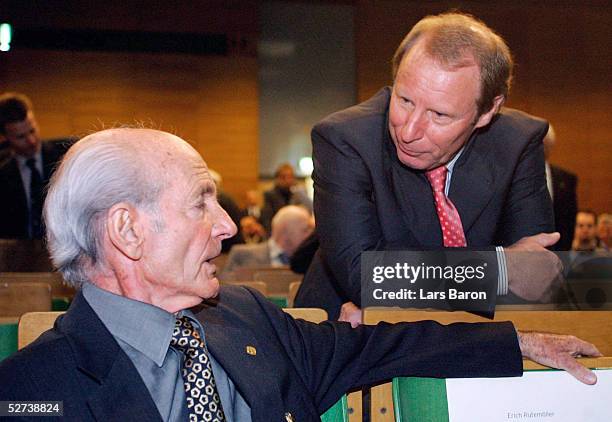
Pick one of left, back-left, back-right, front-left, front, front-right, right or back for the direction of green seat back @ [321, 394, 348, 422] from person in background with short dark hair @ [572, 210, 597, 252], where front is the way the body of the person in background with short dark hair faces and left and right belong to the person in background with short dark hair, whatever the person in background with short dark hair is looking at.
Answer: front

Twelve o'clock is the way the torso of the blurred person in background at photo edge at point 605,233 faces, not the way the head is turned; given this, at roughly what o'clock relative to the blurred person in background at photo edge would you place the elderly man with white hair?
The elderly man with white hair is roughly at 12 o'clock from the blurred person in background at photo edge.

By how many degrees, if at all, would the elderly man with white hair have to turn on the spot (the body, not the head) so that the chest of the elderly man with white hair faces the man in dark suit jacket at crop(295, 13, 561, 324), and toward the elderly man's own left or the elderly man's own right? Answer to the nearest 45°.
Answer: approximately 90° to the elderly man's own left

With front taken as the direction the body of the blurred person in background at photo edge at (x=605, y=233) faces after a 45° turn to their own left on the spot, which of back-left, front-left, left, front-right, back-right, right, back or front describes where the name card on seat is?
front-right

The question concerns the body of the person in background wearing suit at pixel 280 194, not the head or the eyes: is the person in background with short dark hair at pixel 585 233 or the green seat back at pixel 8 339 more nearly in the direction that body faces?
the green seat back

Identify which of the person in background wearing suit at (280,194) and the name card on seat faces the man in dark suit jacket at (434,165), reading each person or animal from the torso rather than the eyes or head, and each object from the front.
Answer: the person in background wearing suit

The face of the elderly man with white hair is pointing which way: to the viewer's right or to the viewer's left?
to the viewer's right

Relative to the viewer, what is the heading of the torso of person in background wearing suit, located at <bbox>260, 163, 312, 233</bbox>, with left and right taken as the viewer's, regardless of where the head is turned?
facing the viewer

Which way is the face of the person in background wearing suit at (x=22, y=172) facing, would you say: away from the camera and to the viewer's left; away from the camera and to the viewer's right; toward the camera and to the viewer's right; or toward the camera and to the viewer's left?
toward the camera and to the viewer's right

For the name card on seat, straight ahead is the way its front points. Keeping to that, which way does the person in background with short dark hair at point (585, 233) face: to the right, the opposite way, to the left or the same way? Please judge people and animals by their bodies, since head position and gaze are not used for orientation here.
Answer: the same way

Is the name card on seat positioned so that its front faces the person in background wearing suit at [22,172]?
no

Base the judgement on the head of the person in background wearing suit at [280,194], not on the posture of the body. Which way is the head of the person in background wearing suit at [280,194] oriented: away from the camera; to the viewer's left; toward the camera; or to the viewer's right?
toward the camera

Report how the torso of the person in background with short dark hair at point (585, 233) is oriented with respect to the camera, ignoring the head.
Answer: toward the camera

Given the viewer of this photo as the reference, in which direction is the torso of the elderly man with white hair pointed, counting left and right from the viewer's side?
facing the viewer and to the right of the viewer
